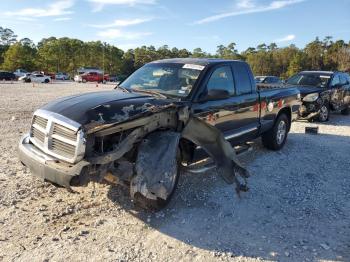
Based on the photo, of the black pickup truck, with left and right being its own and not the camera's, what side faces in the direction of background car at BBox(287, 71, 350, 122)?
back

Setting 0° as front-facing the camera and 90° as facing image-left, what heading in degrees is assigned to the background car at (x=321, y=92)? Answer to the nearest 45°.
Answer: approximately 45°

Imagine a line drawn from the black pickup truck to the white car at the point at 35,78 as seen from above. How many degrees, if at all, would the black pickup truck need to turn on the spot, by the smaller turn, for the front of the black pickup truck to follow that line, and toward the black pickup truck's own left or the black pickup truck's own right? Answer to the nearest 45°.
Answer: approximately 135° to the black pickup truck's own right

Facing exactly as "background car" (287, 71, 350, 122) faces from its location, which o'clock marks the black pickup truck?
The black pickup truck is roughly at 11 o'clock from the background car.

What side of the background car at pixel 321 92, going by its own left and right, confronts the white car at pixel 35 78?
right
